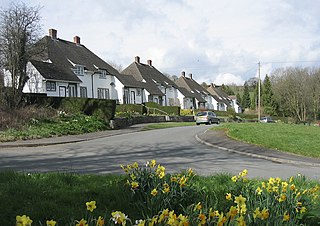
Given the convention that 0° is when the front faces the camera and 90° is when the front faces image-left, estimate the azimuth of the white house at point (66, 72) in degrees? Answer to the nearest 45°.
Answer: approximately 315°

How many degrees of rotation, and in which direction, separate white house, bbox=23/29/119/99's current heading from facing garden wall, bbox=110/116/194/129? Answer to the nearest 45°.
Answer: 0° — it already faces it

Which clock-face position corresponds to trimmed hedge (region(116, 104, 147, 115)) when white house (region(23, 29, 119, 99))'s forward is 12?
The trimmed hedge is roughly at 11 o'clock from the white house.

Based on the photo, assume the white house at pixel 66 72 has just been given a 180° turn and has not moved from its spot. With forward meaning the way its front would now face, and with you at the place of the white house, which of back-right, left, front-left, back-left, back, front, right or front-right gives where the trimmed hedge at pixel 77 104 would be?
back-left
